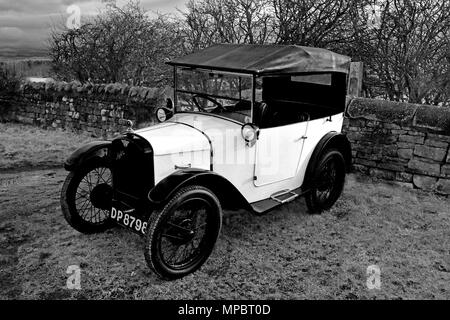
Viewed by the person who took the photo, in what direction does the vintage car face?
facing the viewer and to the left of the viewer

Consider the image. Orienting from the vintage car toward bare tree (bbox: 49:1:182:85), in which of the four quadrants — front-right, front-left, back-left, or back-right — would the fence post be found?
front-right

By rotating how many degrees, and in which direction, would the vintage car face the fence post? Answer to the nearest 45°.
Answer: approximately 180°

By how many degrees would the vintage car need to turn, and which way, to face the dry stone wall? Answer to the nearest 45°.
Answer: approximately 180°

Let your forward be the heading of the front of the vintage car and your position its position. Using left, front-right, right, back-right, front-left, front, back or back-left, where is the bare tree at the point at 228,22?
back-right

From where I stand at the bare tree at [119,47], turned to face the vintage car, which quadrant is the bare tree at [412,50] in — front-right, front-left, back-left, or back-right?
front-left

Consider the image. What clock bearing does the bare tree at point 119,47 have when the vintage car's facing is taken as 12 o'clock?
The bare tree is roughly at 4 o'clock from the vintage car.

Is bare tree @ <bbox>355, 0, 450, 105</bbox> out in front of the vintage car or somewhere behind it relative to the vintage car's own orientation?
behind
